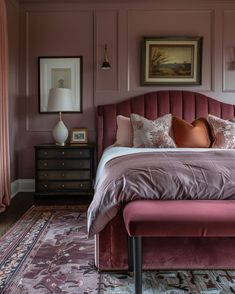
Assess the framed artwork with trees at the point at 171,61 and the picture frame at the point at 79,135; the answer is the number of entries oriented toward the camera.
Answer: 2

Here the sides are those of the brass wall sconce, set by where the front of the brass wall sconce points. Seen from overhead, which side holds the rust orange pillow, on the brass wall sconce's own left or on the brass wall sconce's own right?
on the brass wall sconce's own left

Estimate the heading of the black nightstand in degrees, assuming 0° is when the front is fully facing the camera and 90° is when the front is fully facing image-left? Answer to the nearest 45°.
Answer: approximately 0°

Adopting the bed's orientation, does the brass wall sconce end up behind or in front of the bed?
behind

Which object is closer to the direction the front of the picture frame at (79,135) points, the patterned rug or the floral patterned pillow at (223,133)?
the patterned rug

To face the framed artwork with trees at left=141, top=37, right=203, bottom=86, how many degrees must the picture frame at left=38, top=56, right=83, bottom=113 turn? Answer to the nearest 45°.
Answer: approximately 90° to its left
